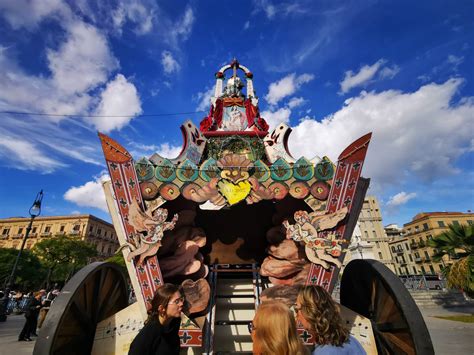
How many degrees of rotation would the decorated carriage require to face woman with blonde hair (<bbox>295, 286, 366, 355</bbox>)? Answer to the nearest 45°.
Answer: approximately 45° to its left

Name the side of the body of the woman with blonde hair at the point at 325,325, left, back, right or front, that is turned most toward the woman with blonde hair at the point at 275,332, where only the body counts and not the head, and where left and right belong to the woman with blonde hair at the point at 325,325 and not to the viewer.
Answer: left

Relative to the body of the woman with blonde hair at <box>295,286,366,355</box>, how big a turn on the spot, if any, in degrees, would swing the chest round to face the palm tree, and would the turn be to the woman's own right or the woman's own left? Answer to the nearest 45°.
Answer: approximately 90° to the woman's own right

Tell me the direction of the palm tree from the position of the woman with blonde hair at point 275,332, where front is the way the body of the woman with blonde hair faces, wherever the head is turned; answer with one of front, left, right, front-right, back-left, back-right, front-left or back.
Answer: right

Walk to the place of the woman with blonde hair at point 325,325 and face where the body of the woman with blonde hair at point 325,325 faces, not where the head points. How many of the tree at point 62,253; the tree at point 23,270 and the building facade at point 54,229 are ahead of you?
3

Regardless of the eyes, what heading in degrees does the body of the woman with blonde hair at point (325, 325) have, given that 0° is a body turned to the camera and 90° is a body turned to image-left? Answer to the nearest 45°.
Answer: approximately 135°

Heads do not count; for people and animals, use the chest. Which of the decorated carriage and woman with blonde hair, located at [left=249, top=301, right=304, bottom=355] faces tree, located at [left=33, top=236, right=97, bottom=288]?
the woman with blonde hair

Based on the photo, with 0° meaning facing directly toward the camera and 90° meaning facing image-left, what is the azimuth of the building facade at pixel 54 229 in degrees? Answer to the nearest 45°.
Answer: approximately 0°

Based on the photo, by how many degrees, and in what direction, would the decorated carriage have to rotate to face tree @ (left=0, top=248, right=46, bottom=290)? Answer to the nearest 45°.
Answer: approximately 135° to its right
